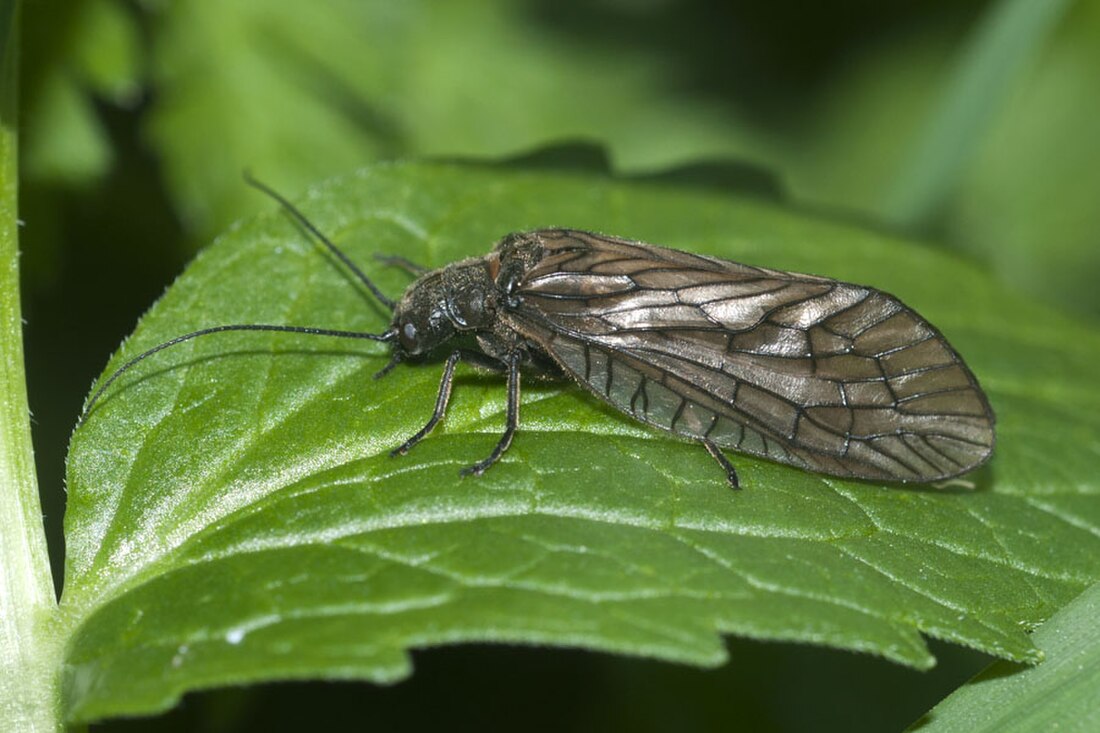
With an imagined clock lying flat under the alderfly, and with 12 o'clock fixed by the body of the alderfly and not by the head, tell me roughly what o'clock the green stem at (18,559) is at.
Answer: The green stem is roughly at 11 o'clock from the alderfly.

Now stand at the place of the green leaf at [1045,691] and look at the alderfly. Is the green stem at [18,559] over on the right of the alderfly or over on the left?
left

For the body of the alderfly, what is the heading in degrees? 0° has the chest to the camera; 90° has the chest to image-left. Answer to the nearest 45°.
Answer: approximately 90°

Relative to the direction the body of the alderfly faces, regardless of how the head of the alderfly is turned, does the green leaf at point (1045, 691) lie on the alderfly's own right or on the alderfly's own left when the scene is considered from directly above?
on the alderfly's own left
